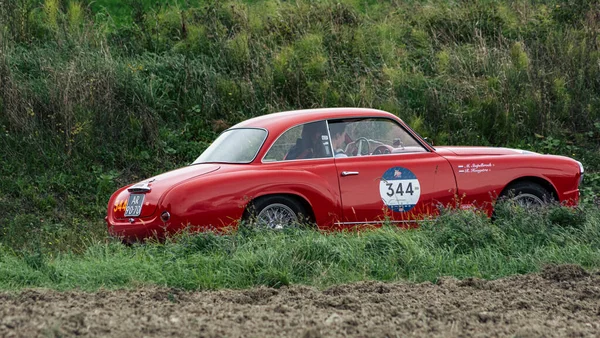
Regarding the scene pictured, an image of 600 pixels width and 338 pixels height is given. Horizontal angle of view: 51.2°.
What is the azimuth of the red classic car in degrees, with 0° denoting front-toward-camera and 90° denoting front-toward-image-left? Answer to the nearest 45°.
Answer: approximately 225°
